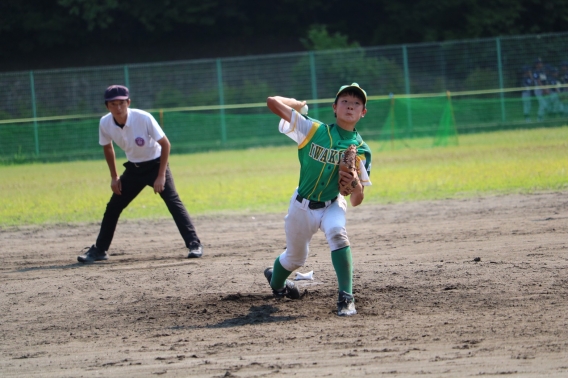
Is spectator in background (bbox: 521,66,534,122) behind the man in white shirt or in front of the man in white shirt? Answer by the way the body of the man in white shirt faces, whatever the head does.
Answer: behind

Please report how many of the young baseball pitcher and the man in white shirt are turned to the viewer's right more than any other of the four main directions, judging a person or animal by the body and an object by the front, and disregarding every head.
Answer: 0

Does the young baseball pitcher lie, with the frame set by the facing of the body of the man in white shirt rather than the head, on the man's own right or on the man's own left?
on the man's own left

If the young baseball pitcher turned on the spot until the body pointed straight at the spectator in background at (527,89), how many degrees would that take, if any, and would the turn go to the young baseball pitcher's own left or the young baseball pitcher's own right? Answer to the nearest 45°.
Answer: approximately 180°

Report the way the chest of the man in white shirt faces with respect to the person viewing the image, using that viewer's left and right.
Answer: facing the viewer and to the left of the viewer

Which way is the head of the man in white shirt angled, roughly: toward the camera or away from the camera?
toward the camera

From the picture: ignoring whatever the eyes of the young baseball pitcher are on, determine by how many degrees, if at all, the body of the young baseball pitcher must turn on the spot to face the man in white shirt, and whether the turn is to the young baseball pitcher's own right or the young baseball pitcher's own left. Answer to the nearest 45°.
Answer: approximately 135° to the young baseball pitcher's own right

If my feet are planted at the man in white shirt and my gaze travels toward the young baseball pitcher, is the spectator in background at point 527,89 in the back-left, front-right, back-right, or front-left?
back-left

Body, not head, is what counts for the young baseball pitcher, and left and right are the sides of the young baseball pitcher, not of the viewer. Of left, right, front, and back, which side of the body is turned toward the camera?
front
